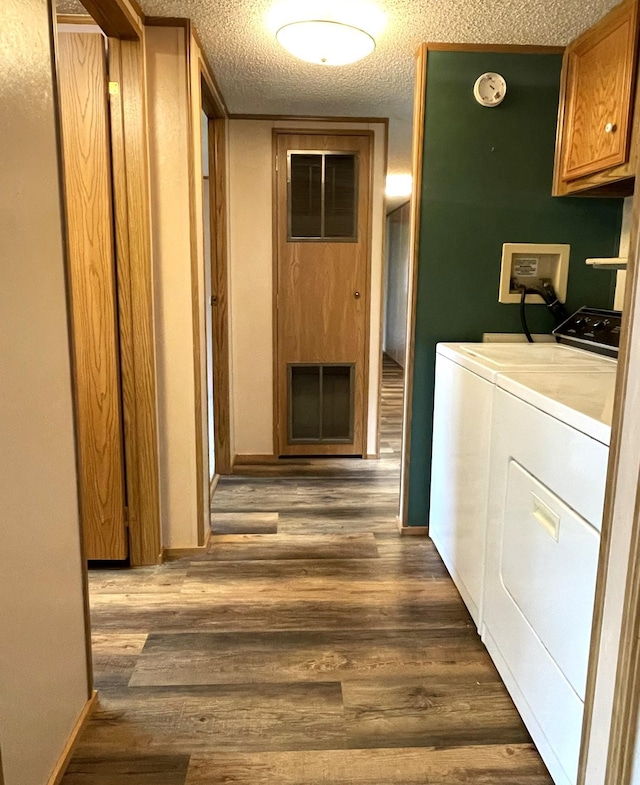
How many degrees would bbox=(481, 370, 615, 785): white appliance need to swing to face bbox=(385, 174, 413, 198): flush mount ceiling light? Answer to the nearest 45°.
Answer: approximately 135° to its right

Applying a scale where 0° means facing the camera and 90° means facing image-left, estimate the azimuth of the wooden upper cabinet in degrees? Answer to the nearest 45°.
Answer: approximately 45°

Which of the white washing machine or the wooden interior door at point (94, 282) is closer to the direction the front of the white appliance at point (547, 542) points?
the wooden interior door

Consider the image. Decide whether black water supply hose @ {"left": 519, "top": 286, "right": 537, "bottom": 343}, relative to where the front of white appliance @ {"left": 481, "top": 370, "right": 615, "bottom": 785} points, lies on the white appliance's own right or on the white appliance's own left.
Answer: on the white appliance's own right

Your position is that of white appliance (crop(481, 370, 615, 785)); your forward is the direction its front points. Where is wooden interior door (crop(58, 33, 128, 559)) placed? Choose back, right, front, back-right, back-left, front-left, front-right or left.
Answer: front-right

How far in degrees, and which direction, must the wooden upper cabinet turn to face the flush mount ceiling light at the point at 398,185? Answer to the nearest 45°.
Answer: approximately 90° to its right

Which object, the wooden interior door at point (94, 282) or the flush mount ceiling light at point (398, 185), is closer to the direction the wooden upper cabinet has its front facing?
the wooden interior door

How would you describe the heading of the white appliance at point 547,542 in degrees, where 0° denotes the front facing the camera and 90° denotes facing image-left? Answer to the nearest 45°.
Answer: approximately 45°
